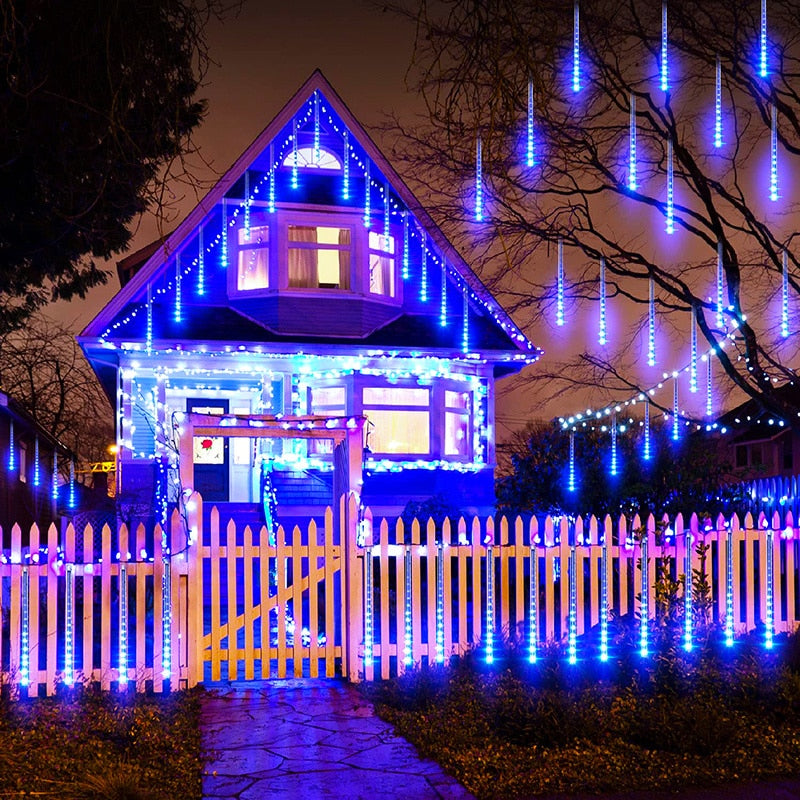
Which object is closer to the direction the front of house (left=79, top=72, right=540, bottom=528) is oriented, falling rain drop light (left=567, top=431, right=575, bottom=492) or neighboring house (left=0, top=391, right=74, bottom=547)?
the falling rain drop light

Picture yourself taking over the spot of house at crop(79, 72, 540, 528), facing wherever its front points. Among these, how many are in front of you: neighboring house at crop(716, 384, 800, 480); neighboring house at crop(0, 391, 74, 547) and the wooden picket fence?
1

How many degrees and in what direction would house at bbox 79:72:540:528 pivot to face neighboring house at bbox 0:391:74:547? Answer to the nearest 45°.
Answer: approximately 135° to its right

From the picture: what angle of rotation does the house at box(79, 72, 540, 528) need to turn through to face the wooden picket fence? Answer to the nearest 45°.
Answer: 0° — it already faces it

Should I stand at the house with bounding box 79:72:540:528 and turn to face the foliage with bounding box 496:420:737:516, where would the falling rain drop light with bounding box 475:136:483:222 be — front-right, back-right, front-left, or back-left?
front-right

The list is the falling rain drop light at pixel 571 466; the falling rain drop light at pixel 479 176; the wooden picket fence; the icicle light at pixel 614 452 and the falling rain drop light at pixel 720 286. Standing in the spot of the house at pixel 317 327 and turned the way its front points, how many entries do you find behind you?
0

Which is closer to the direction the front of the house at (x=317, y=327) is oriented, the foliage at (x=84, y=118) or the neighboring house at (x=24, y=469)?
the foliage

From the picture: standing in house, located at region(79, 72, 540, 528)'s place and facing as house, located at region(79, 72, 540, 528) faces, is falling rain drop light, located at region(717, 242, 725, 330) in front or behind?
in front

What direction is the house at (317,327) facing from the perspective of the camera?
toward the camera
